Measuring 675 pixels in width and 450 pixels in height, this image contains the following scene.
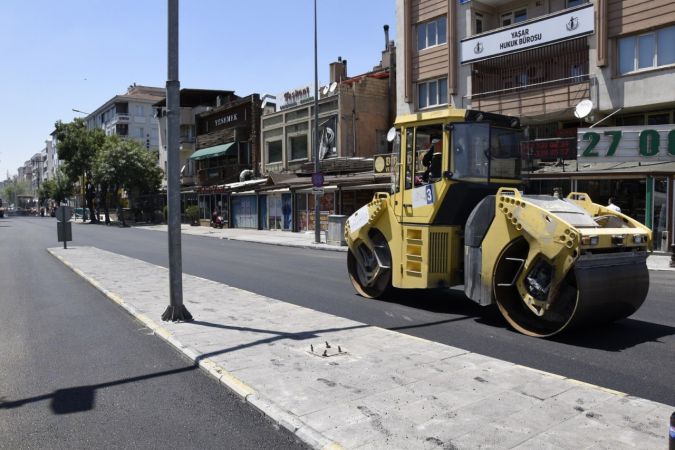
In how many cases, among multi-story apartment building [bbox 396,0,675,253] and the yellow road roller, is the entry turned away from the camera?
0

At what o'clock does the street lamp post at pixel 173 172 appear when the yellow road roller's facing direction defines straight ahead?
The street lamp post is roughly at 4 o'clock from the yellow road roller.

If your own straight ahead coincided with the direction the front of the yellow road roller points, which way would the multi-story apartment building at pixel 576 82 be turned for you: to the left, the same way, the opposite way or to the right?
to the right

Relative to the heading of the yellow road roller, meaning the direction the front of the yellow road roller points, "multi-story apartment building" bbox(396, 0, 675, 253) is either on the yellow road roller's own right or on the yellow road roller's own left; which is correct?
on the yellow road roller's own left

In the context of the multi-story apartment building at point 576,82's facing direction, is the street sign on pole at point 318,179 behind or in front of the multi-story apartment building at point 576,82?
in front

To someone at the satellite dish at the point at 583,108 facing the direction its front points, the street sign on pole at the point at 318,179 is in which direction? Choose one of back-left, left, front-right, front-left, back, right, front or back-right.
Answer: front-right

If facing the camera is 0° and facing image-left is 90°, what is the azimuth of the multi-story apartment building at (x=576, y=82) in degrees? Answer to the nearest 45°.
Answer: approximately 45°

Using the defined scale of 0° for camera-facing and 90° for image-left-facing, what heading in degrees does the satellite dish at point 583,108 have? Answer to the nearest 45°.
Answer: approximately 45°

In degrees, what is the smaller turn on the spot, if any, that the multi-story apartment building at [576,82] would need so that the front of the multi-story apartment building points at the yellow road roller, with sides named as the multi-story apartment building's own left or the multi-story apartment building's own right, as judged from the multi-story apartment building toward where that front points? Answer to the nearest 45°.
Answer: approximately 45° to the multi-story apartment building's own left

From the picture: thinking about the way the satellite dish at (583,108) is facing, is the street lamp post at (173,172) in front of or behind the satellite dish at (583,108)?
in front
